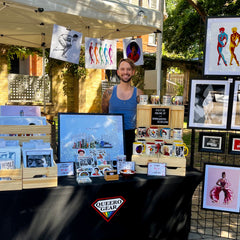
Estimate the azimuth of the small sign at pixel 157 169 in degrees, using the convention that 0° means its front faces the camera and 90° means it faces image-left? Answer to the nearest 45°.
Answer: approximately 0°

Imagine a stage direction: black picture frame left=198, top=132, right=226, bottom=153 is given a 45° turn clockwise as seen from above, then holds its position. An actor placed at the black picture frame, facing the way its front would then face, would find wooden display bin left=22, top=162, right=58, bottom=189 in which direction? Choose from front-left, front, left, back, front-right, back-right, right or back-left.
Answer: front

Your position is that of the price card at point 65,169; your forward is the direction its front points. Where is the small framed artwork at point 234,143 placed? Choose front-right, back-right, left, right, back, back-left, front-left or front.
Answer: left

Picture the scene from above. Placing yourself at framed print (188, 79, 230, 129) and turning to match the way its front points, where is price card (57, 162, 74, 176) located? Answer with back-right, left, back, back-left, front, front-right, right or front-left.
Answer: front-right

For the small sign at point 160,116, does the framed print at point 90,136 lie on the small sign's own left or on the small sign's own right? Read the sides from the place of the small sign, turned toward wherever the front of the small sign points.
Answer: on the small sign's own right

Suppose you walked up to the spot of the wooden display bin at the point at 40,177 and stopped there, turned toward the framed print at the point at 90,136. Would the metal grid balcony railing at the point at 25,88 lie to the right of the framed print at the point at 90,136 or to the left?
left

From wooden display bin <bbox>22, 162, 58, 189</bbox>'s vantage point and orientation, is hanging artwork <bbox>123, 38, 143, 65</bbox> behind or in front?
behind

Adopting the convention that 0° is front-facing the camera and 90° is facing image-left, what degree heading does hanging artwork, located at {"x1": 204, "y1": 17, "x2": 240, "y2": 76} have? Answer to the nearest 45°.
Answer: approximately 0°

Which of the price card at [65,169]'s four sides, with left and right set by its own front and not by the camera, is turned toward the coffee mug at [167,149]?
left

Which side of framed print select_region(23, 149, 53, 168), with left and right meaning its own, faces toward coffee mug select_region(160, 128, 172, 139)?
left
